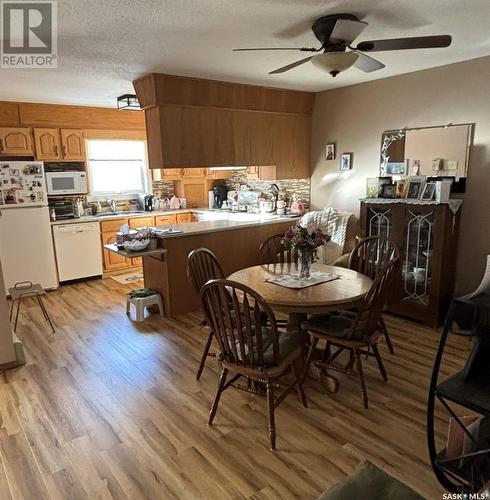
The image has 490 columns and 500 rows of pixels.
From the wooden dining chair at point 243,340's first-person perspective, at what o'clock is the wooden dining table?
The wooden dining table is roughly at 12 o'clock from the wooden dining chair.

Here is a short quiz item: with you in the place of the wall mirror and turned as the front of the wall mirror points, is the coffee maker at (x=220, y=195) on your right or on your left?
on your right

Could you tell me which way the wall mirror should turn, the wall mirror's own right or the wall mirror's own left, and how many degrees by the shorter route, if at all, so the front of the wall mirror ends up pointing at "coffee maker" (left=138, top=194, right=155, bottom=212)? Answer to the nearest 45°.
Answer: approximately 45° to the wall mirror's own right

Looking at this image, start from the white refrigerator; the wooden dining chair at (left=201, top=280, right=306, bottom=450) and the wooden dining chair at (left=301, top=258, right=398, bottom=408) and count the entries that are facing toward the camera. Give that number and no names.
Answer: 1

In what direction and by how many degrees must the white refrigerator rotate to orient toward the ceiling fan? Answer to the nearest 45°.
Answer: approximately 45° to its left

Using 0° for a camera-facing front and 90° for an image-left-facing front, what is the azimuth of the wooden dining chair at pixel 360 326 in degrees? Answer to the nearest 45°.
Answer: approximately 135°

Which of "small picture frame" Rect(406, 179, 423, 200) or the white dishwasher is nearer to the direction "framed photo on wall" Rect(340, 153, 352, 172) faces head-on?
the white dishwasher

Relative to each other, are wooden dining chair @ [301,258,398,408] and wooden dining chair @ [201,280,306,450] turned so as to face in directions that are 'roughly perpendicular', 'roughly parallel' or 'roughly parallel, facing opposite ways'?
roughly perpendicular

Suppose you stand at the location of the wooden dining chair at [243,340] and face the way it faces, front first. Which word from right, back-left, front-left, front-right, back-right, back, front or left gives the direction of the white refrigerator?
left

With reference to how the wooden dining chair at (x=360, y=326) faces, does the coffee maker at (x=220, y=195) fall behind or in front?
in front

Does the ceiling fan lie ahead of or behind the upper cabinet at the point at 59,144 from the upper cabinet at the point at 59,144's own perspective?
ahead

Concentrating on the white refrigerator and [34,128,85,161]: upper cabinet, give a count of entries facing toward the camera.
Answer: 2

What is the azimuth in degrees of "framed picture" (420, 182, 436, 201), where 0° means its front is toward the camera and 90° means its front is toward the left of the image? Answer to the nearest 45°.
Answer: approximately 45°

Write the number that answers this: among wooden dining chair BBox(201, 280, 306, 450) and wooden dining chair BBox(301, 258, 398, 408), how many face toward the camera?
0
